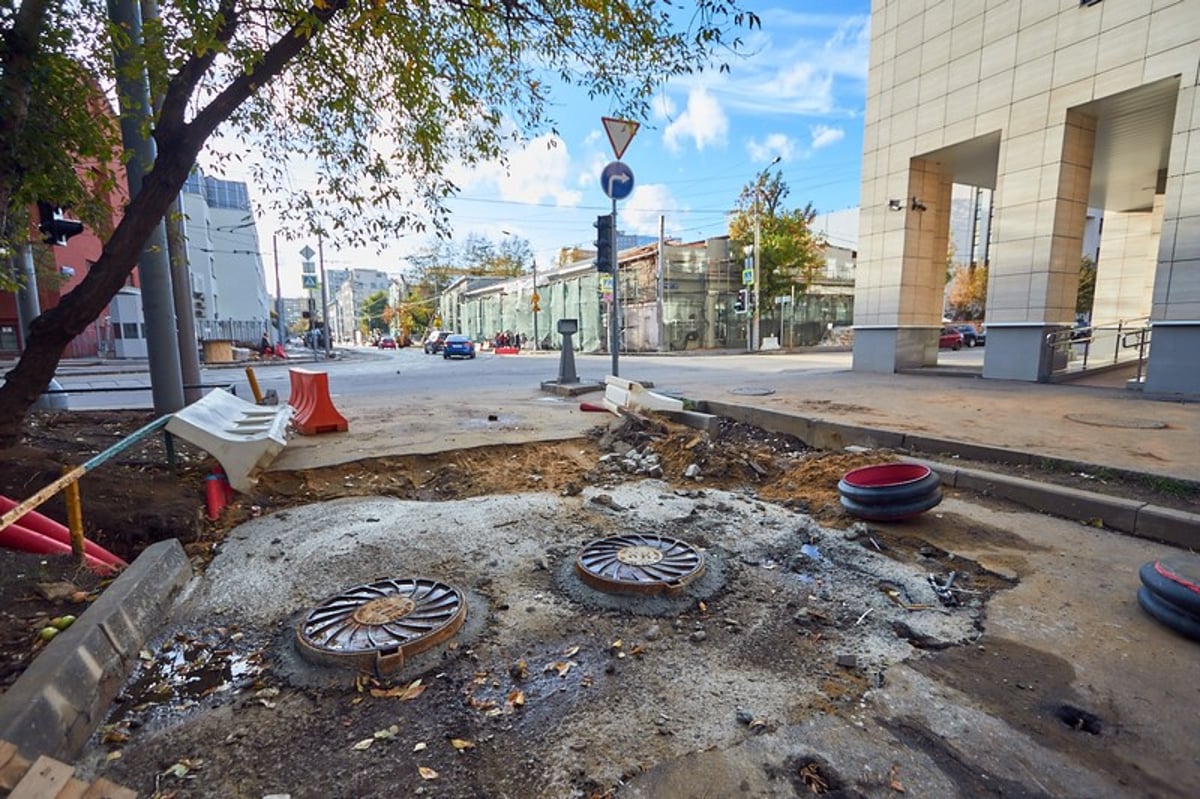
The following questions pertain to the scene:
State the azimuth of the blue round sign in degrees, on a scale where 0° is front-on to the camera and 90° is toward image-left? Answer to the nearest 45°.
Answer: approximately 0°

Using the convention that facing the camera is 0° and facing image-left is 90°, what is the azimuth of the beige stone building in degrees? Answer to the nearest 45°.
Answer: approximately 45°

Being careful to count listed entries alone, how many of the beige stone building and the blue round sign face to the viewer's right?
0

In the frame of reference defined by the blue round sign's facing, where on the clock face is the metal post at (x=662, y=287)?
The metal post is roughly at 6 o'clock from the blue round sign.

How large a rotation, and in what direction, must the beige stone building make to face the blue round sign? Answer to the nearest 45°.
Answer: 0° — it already faces it

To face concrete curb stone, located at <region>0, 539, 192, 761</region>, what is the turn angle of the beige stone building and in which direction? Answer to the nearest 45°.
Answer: approximately 45° to its left

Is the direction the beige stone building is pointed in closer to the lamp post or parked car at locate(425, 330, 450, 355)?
the parked car

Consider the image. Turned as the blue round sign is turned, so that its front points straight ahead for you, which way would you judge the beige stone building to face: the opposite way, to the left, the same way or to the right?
to the right

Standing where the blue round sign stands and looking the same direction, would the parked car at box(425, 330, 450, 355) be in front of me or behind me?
behind

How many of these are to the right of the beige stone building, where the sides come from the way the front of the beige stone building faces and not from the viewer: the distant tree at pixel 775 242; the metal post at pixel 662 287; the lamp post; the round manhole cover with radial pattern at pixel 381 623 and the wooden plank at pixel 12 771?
3

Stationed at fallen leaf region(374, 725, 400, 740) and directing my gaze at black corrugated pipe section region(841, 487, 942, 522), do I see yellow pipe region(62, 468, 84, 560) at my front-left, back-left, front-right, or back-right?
back-left

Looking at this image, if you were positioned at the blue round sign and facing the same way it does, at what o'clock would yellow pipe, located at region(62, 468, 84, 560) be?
The yellow pipe is roughly at 1 o'clock from the blue round sign.

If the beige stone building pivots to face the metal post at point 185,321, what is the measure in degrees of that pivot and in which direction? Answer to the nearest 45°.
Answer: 0° — it already faces it

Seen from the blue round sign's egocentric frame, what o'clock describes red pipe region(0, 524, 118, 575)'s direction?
The red pipe is roughly at 1 o'clock from the blue round sign.
